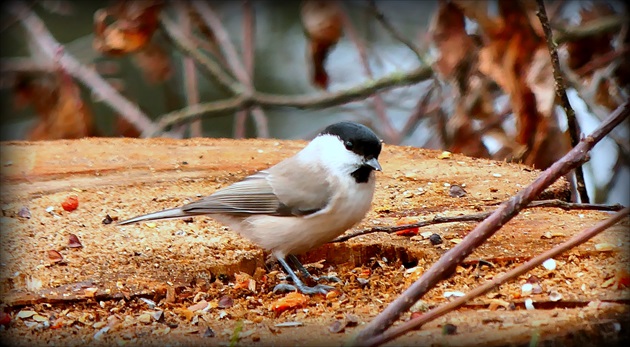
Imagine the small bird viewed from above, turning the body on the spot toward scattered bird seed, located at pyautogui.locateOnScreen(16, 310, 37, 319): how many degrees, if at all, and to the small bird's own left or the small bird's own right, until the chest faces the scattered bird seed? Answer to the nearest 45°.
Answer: approximately 180°

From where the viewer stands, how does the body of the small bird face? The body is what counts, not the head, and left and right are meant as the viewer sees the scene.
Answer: facing to the right of the viewer

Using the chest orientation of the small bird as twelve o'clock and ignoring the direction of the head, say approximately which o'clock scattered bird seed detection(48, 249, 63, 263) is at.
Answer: The scattered bird seed is roughly at 6 o'clock from the small bird.

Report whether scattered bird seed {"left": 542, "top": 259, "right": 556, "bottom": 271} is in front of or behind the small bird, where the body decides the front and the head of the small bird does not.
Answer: in front

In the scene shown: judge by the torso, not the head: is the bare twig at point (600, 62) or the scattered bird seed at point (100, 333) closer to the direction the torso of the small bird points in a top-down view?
the bare twig

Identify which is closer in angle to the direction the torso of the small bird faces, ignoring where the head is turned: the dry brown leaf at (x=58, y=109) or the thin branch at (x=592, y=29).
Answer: the thin branch

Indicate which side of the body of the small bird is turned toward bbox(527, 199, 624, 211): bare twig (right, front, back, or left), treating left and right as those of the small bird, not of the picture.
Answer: front
